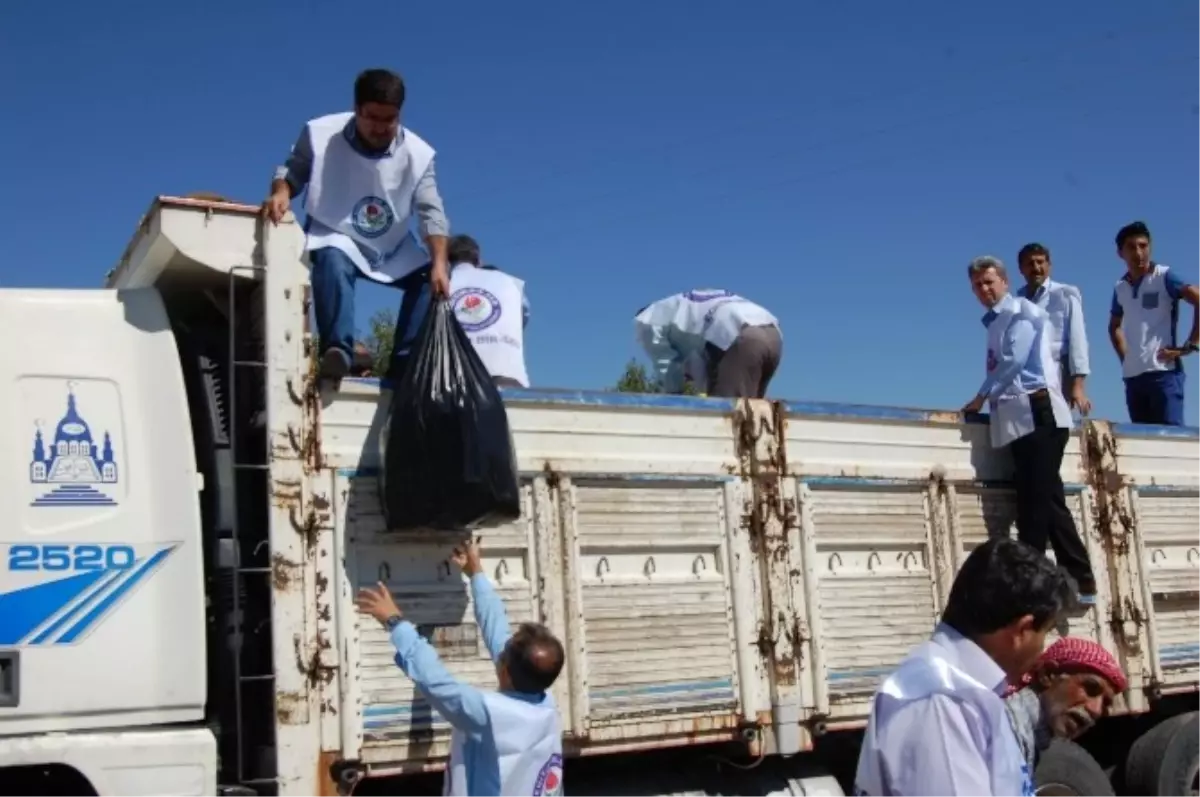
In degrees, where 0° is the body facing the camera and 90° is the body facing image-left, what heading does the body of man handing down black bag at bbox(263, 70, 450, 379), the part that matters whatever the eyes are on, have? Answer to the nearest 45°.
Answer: approximately 0°

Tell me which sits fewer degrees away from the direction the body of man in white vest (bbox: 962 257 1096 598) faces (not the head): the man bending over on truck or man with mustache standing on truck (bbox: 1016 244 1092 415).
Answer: the man bending over on truck

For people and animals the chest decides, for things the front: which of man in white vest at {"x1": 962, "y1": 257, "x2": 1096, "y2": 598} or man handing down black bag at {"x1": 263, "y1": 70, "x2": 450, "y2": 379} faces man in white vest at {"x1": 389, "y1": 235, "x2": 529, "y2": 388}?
man in white vest at {"x1": 962, "y1": 257, "x2": 1096, "y2": 598}

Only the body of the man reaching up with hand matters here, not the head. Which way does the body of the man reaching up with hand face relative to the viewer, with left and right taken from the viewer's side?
facing away from the viewer and to the left of the viewer

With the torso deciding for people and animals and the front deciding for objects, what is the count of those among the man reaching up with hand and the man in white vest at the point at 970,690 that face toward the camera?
0

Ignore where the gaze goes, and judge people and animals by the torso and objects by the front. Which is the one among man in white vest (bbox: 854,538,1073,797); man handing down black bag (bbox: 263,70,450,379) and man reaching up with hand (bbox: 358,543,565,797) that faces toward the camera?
the man handing down black bag

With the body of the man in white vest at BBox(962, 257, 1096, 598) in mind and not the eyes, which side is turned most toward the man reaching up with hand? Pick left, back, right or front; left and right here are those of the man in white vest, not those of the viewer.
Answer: front

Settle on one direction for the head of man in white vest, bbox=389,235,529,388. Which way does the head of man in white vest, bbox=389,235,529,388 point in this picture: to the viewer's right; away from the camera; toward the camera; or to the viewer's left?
away from the camera

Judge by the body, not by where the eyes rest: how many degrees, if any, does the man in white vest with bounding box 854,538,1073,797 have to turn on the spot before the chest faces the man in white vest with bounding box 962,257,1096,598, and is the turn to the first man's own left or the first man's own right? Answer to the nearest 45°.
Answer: approximately 45° to the first man's own left

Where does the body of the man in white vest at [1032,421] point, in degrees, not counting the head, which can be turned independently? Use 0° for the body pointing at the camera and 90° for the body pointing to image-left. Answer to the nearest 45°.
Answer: approximately 45°

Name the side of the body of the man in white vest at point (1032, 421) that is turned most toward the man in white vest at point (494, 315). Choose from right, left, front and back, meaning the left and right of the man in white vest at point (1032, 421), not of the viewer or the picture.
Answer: front

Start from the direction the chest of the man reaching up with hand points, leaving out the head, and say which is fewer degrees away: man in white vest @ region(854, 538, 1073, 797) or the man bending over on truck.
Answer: the man bending over on truck
